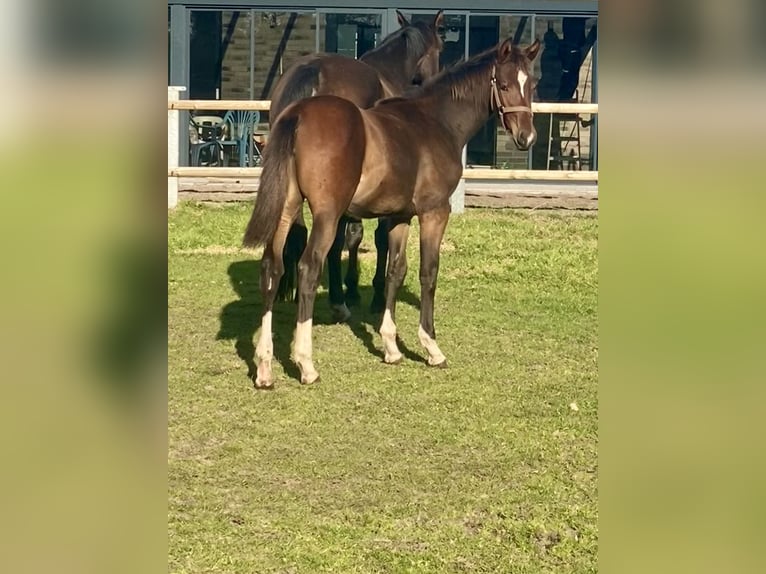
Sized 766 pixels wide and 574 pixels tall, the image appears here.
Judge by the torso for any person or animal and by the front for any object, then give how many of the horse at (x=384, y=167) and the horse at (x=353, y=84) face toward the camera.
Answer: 0

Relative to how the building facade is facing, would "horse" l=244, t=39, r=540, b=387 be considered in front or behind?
in front

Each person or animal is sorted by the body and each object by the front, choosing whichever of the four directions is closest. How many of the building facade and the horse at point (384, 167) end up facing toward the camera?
1

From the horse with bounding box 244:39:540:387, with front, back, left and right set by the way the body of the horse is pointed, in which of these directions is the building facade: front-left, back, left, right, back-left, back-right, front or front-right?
front-left

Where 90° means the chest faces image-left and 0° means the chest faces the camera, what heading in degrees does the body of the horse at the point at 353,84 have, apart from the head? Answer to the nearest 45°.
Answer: approximately 225°

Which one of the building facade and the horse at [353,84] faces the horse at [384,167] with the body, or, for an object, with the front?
the building facade

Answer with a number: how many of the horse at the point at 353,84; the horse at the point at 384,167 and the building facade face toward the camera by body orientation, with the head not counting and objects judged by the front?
1

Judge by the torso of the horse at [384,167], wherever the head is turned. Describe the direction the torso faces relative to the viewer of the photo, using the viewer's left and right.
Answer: facing away from the viewer and to the right of the viewer

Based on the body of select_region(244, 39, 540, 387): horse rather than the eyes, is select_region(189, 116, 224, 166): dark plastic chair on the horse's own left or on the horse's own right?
on the horse's own left

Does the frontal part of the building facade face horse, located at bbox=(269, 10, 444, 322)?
yes
